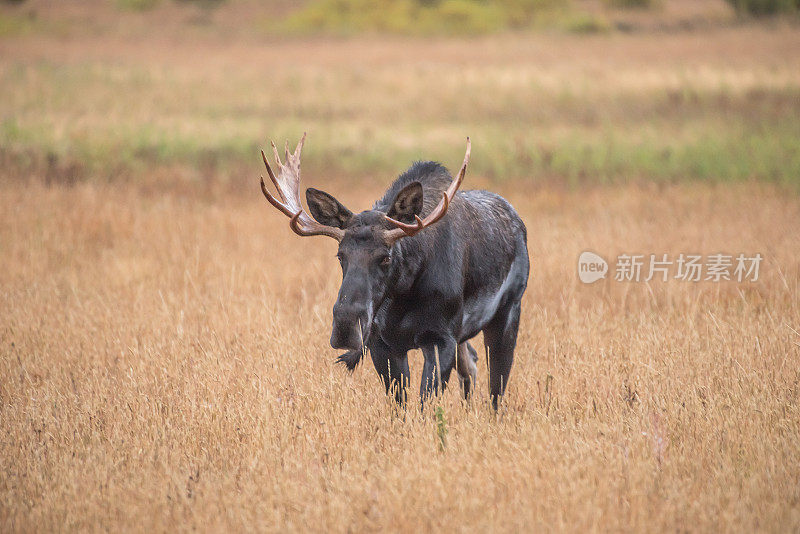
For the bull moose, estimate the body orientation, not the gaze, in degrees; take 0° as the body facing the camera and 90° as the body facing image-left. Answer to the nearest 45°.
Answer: approximately 45°
